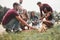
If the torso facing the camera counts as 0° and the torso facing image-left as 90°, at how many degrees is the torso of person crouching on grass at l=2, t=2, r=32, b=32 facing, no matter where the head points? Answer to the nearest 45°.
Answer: approximately 270°

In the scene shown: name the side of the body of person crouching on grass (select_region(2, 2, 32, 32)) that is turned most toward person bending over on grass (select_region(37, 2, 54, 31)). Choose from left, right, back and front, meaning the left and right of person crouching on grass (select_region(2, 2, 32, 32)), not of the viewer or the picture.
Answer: front
